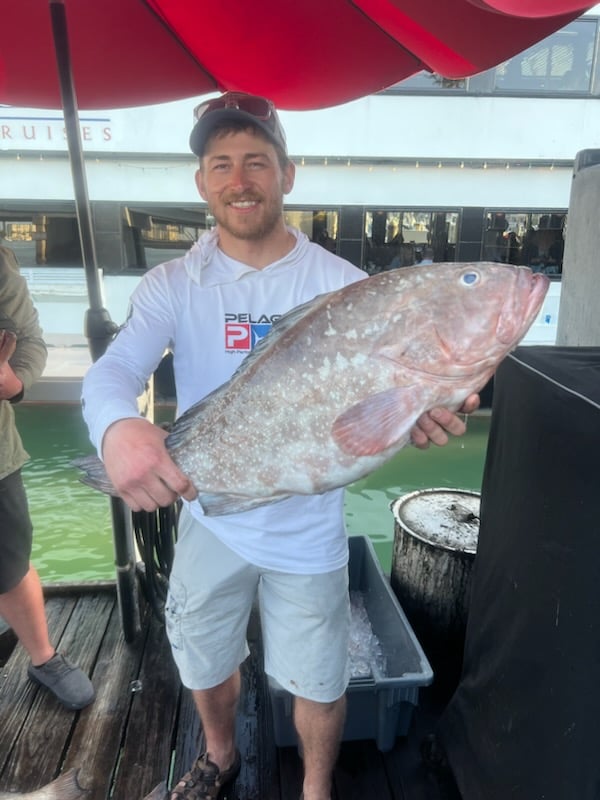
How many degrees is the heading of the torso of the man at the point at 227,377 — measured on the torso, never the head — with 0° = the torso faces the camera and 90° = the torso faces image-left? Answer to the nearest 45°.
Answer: approximately 0°

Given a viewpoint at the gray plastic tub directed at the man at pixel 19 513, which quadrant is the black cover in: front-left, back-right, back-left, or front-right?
back-left

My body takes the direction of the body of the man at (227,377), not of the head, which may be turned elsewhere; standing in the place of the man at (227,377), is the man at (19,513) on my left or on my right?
on my right

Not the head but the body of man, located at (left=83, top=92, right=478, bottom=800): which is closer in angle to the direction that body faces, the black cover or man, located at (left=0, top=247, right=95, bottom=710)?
the black cover
